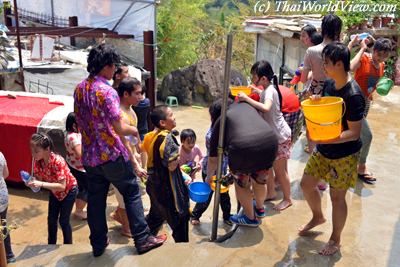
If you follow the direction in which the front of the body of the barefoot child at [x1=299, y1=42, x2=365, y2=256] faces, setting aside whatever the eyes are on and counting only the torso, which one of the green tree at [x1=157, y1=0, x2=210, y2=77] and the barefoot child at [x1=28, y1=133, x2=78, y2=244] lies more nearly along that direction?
the barefoot child

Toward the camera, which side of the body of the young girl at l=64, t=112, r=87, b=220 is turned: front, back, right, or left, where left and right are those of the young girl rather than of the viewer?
right

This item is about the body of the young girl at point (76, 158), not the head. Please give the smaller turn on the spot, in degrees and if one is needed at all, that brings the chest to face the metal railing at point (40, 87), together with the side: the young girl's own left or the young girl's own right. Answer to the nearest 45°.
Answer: approximately 90° to the young girl's own left

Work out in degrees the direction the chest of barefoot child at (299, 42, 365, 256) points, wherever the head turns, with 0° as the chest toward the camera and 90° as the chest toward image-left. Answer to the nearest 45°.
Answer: approximately 45°

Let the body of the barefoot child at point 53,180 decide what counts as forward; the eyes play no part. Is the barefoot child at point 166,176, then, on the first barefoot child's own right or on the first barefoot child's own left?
on the first barefoot child's own left

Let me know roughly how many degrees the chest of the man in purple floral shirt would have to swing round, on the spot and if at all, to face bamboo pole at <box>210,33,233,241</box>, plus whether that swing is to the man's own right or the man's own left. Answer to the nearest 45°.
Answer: approximately 45° to the man's own right

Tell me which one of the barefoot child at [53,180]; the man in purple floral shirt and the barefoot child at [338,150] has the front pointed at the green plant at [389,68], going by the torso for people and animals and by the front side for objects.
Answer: the man in purple floral shirt
